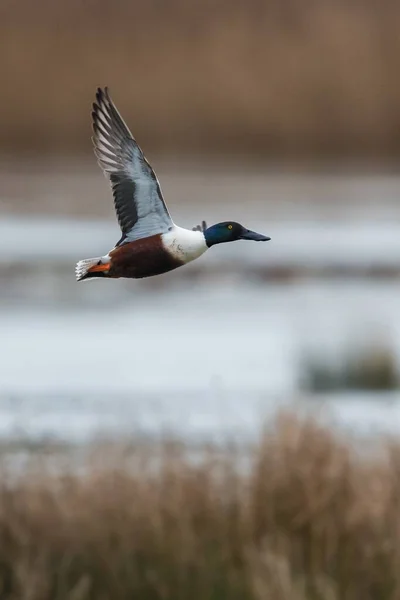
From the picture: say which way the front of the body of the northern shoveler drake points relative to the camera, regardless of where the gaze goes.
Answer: to the viewer's right
